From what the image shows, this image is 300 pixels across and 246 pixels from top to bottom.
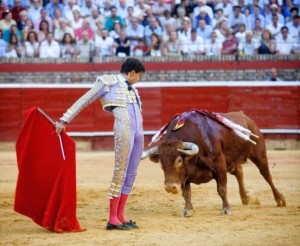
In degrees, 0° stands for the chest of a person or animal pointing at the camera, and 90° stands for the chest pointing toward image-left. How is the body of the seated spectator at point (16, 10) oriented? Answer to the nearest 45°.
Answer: approximately 0°

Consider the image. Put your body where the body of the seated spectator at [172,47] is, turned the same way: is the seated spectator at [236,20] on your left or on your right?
on your left

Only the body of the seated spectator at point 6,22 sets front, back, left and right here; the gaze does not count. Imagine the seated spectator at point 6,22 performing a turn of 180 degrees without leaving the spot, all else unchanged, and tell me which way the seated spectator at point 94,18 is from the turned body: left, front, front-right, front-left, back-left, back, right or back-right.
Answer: right

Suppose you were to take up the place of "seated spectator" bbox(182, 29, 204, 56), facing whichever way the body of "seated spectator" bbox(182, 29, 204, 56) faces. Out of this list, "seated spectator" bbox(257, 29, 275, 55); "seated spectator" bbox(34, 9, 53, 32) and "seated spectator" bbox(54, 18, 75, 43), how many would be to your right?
2

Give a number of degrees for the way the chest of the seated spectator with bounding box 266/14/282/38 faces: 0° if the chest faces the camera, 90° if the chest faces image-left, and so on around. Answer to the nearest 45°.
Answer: approximately 0°

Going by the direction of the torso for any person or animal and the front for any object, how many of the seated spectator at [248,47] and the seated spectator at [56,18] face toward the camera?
2

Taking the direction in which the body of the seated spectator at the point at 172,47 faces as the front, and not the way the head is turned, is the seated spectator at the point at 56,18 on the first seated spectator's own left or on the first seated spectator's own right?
on the first seated spectator's own right

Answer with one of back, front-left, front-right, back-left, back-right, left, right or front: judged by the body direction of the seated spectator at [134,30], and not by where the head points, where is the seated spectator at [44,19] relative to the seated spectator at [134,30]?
right

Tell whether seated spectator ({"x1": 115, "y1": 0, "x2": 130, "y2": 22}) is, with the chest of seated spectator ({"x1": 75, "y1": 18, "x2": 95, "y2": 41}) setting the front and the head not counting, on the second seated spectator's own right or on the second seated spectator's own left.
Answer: on the second seated spectator's own left
